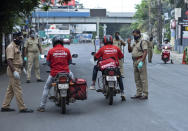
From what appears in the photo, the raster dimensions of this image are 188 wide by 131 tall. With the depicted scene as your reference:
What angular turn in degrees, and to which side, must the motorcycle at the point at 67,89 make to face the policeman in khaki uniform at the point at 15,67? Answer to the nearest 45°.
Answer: approximately 90° to its left

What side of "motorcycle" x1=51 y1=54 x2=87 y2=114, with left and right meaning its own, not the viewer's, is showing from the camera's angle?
back

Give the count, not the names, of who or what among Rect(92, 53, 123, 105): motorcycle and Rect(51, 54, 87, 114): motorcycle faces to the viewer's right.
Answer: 0

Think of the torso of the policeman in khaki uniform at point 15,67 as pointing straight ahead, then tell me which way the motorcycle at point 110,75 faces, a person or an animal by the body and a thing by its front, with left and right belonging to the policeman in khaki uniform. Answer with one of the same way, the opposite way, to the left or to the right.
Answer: to the left

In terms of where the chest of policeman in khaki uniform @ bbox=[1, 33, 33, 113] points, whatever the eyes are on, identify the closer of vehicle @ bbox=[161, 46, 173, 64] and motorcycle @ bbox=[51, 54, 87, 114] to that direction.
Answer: the motorcycle

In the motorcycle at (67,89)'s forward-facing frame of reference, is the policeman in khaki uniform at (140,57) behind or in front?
in front

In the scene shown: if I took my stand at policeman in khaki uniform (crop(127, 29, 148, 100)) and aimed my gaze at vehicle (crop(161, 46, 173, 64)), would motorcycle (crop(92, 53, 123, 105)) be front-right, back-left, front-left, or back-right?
back-left

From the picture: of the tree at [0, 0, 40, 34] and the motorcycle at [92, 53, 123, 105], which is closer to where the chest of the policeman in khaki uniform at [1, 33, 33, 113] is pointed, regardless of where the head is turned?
the motorcycle

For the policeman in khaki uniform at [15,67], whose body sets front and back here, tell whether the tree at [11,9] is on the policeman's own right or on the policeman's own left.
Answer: on the policeman's own left

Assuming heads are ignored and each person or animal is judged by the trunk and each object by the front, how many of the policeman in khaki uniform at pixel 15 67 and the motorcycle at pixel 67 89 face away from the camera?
1

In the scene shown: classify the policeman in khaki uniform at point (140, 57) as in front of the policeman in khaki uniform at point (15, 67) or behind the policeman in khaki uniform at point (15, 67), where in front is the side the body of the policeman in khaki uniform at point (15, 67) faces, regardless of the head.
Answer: in front

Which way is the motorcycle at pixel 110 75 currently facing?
away from the camera

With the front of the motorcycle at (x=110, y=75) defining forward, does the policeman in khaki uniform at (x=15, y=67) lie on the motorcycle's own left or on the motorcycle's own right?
on the motorcycle's own left

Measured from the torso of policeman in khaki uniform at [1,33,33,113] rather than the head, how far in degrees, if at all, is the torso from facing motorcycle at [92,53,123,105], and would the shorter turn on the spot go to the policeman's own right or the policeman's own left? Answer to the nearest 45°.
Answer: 0° — they already face it

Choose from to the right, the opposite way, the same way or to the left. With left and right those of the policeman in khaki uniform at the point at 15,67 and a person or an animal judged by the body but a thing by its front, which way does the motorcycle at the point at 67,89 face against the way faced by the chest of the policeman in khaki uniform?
to the left

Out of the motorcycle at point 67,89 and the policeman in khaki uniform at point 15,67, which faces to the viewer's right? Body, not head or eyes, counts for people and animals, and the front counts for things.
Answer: the policeman in khaki uniform

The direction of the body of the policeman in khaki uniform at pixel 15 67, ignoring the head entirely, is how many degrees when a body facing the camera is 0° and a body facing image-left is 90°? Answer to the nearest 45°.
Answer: approximately 270°
